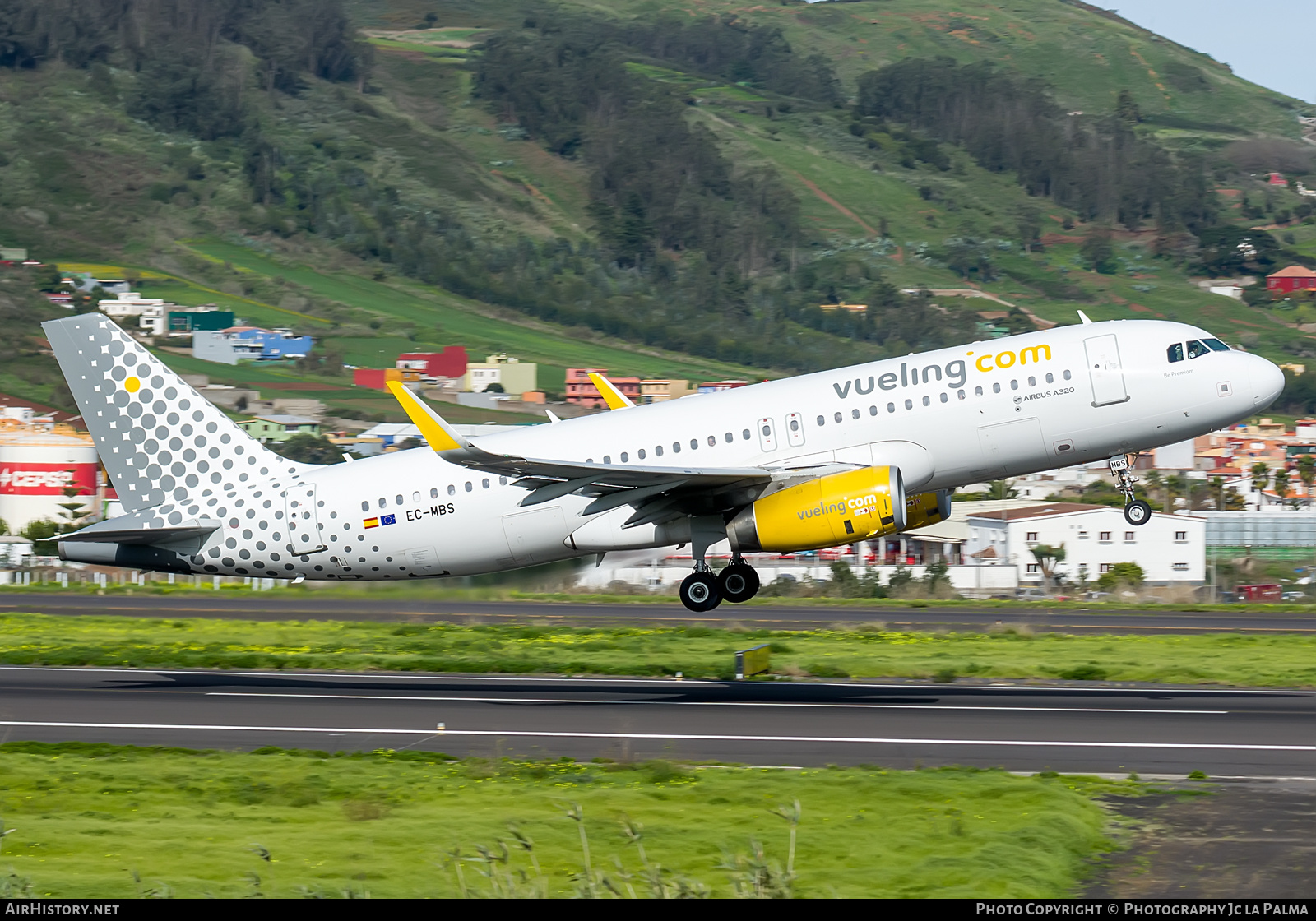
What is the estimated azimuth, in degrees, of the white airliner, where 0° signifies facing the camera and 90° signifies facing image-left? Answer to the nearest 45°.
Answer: approximately 270°
